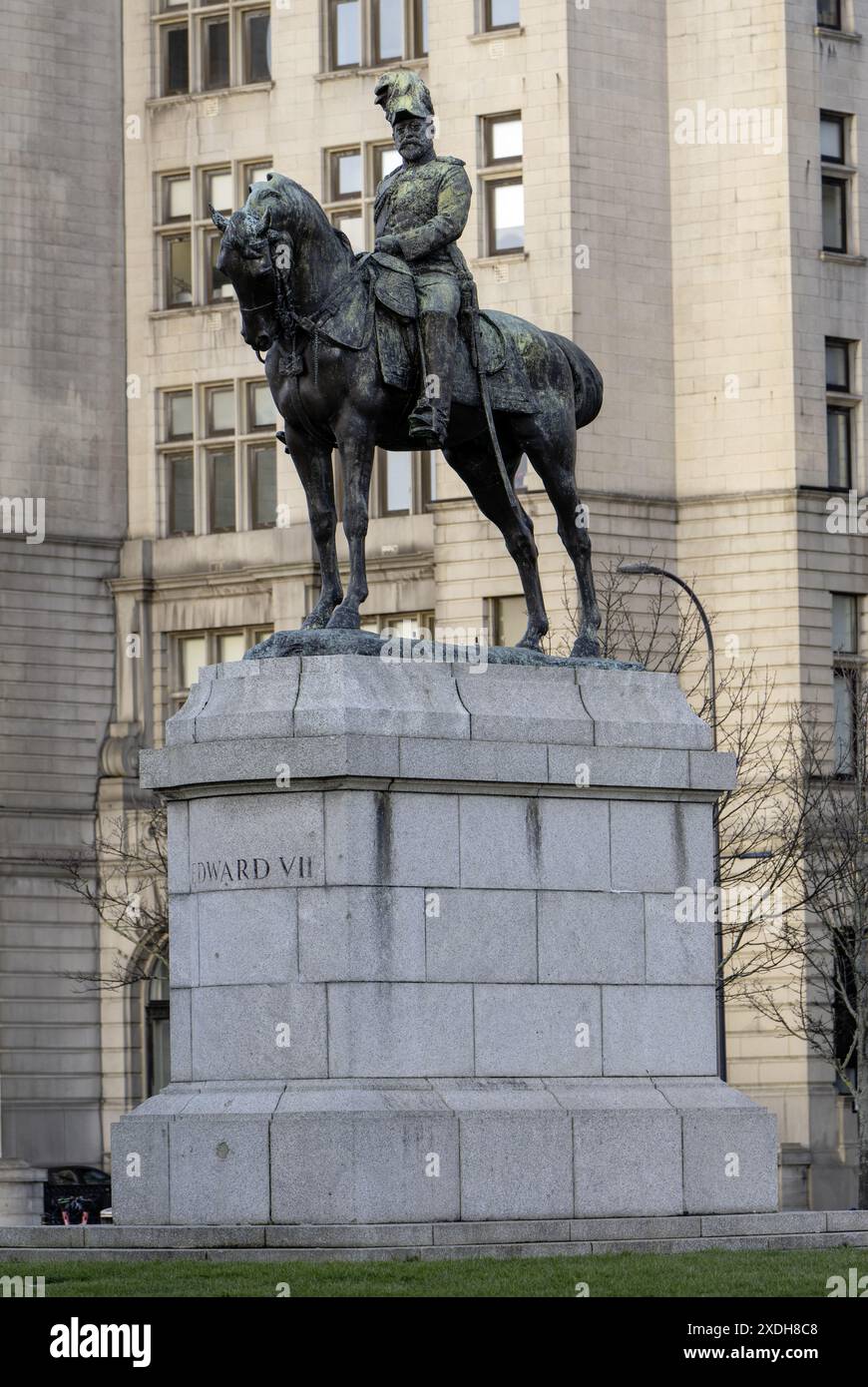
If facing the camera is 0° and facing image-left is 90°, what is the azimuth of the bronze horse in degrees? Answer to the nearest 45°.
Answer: approximately 45°
